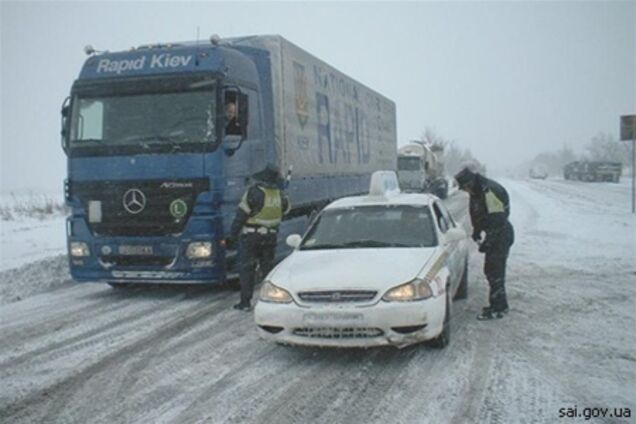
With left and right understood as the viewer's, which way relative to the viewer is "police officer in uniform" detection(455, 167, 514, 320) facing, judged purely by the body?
facing to the left of the viewer

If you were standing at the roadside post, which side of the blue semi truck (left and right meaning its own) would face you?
back

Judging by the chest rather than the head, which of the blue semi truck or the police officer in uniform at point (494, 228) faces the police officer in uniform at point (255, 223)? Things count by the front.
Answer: the police officer in uniform at point (494, 228)

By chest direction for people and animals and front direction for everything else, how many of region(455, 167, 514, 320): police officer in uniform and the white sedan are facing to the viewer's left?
1

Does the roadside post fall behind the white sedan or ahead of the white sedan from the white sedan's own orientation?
behind

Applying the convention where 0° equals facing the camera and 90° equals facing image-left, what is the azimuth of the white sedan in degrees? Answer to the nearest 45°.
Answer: approximately 0°

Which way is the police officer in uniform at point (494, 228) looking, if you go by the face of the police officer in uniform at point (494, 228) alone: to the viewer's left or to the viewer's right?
to the viewer's left

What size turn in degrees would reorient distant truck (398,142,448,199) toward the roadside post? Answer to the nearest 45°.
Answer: approximately 90° to its left

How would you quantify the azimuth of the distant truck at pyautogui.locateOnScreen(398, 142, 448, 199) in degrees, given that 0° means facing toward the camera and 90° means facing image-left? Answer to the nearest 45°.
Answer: approximately 45°

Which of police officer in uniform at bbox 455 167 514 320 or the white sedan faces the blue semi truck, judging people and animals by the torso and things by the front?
the police officer in uniform

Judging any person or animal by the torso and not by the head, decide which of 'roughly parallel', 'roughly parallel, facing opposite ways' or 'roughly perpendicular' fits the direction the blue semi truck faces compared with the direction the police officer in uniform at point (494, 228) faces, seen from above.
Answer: roughly perpendicular

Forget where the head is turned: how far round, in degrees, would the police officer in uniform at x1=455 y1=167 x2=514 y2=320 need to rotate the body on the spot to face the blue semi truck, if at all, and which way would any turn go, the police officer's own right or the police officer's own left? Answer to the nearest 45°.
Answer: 0° — they already face it
